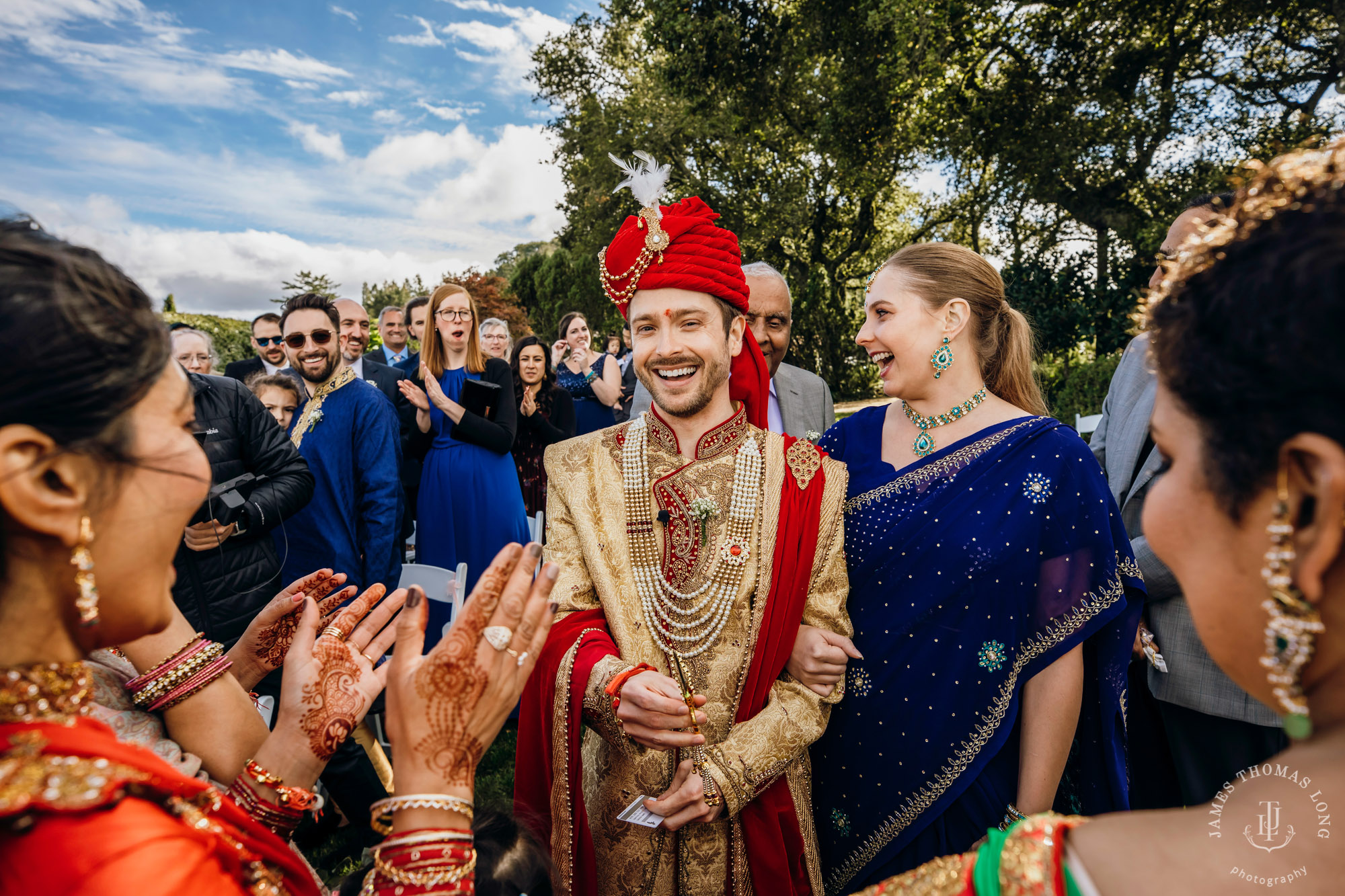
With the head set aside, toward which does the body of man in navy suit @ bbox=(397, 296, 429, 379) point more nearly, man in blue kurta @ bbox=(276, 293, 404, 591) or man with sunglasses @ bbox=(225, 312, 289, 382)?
the man in blue kurta

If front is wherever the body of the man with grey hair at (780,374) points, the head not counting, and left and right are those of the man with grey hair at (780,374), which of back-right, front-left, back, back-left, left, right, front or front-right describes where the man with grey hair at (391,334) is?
back-right

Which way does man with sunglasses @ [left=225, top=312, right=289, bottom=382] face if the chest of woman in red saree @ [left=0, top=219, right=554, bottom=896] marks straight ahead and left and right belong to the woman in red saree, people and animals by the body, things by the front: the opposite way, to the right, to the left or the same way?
to the right

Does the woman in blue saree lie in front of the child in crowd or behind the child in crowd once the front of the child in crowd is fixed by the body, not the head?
in front

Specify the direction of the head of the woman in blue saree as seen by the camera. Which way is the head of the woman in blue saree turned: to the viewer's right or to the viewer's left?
to the viewer's left

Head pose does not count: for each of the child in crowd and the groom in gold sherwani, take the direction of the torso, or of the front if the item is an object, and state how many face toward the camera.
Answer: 2

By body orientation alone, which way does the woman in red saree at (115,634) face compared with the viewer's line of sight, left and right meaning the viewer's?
facing away from the viewer and to the right of the viewer

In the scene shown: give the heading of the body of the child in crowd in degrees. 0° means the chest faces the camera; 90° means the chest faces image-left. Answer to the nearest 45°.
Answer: approximately 0°

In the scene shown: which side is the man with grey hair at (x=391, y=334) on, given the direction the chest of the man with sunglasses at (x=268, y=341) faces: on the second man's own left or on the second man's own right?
on the second man's own left

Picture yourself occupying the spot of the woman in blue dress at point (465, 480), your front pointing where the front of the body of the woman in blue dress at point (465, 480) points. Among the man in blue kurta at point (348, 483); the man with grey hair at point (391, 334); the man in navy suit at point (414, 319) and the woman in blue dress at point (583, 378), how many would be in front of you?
1

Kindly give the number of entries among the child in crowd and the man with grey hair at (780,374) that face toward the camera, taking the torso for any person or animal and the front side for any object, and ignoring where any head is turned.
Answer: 2
